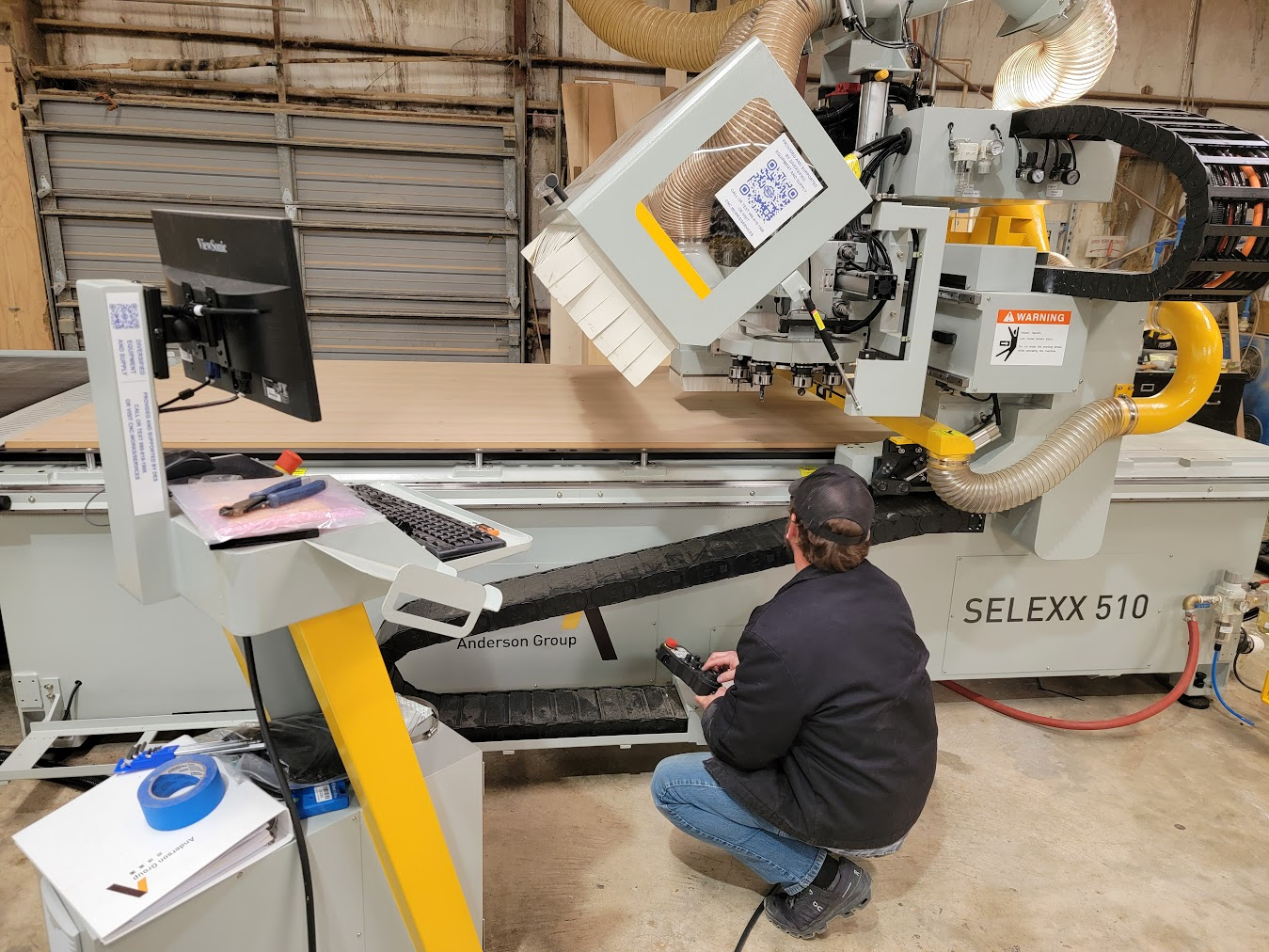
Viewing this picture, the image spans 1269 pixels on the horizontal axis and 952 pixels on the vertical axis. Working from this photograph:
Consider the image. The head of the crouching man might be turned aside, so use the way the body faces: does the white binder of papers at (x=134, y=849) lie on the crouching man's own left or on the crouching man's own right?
on the crouching man's own left

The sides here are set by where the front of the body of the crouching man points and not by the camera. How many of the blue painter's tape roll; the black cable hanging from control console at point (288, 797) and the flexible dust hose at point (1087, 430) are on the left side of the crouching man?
2

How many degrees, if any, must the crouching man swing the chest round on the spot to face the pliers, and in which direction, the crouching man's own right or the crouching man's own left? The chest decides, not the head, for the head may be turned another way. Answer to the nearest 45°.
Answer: approximately 90° to the crouching man's own left

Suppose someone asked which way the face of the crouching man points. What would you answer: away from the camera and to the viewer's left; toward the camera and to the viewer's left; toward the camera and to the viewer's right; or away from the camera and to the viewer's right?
away from the camera and to the viewer's left

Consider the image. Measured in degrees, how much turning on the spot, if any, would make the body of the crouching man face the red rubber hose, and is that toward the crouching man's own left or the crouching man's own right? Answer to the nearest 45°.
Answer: approximately 90° to the crouching man's own right

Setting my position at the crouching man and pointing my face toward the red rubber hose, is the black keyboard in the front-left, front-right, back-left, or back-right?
back-left

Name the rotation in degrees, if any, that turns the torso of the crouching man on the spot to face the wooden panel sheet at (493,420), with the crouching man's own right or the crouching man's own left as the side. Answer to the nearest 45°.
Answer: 0° — they already face it

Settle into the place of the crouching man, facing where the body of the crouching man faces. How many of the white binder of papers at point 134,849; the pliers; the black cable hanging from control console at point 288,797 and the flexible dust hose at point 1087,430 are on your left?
3

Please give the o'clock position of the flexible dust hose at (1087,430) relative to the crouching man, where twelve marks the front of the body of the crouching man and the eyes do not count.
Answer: The flexible dust hose is roughly at 3 o'clock from the crouching man.

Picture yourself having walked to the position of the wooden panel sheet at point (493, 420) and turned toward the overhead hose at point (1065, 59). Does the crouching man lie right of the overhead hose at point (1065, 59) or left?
right

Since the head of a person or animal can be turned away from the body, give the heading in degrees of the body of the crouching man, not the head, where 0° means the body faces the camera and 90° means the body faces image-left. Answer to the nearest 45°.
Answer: approximately 135°

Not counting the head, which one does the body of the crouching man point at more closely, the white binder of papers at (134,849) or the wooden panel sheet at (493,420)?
the wooden panel sheet

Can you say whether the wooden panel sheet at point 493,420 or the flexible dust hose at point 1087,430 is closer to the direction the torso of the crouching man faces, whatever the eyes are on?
the wooden panel sheet

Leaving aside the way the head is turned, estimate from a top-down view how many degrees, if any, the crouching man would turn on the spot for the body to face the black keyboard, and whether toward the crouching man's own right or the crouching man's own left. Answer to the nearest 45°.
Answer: approximately 90° to the crouching man's own left

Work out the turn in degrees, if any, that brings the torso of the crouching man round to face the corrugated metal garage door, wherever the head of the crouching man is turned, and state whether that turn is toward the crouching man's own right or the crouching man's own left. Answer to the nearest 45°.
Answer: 0° — they already face it
